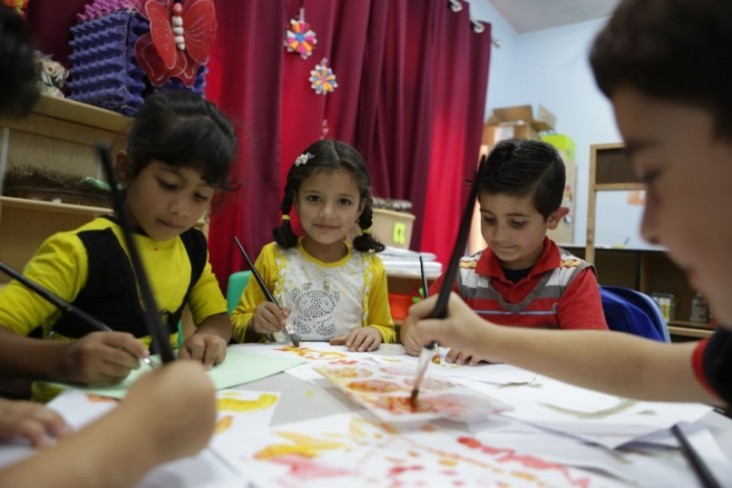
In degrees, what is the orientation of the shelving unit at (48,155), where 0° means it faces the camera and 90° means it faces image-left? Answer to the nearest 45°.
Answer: approximately 315°

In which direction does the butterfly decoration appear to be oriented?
toward the camera

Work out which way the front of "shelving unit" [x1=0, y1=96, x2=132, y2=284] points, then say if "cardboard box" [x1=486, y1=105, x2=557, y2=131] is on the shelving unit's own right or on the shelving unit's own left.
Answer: on the shelving unit's own left

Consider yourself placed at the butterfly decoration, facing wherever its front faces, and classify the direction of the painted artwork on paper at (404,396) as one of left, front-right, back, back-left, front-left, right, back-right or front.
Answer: front

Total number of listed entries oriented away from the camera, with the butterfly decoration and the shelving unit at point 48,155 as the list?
0

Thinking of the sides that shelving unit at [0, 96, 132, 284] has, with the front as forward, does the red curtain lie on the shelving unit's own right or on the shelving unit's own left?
on the shelving unit's own left

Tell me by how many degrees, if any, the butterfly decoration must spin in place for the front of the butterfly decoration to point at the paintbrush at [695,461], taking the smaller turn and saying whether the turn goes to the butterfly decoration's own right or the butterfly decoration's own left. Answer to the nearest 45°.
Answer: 0° — it already faces it

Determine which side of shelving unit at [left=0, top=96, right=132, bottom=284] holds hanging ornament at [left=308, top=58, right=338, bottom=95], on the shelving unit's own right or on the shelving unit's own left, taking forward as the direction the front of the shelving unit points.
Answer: on the shelving unit's own left

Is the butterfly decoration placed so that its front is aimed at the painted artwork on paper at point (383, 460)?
yes
